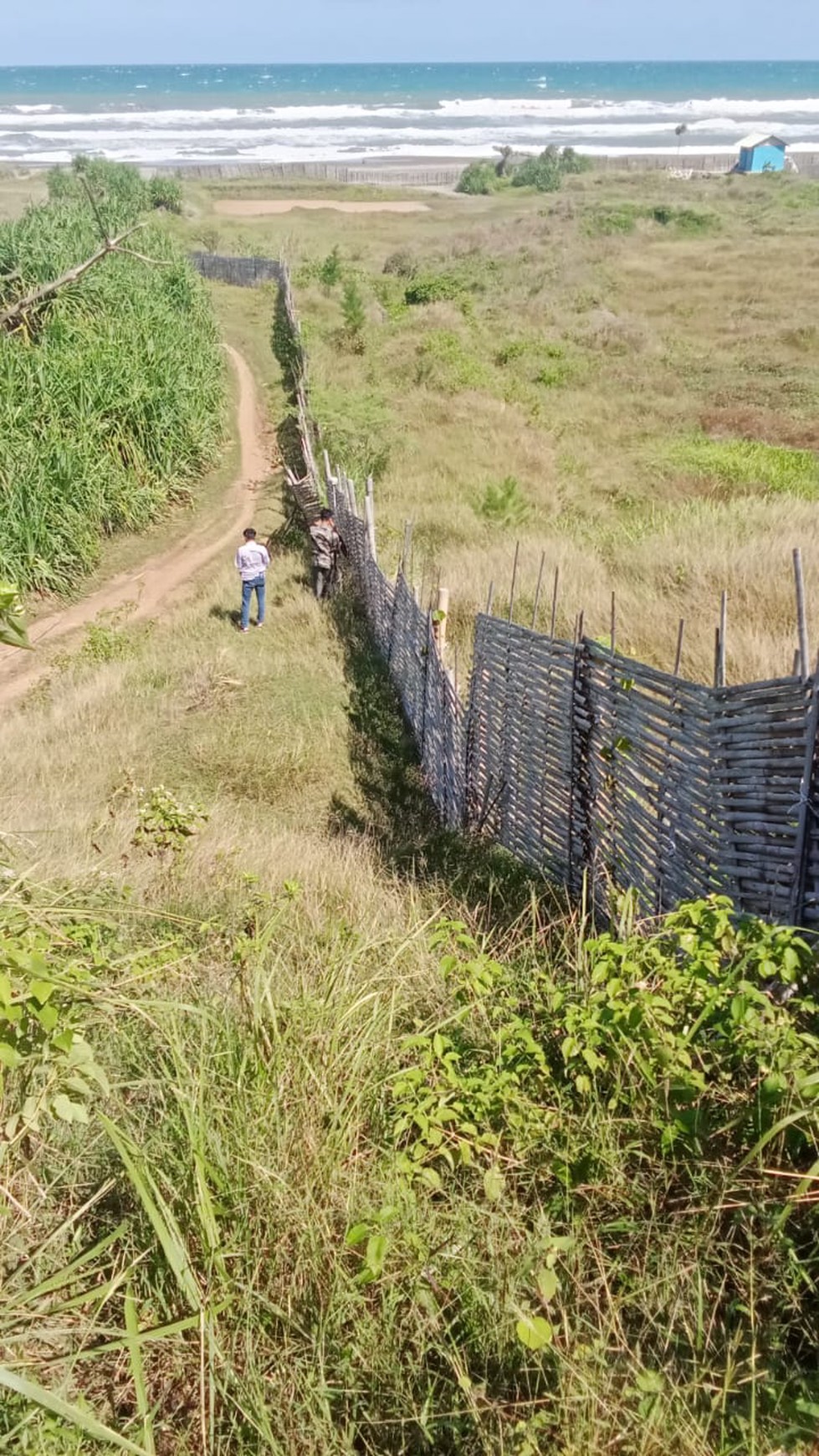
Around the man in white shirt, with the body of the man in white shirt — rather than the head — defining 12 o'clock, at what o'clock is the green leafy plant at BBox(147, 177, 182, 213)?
The green leafy plant is roughly at 12 o'clock from the man in white shirt.

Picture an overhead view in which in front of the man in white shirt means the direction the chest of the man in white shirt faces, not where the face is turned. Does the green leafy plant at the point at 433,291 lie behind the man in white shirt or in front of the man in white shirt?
in front

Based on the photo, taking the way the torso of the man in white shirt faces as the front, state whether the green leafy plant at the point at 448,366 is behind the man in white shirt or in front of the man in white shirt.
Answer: in front

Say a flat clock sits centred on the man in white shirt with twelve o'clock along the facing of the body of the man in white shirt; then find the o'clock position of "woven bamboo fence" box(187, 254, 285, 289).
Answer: The woven bamboo fence is roughly at 12 o'clock from the man in white shirt.

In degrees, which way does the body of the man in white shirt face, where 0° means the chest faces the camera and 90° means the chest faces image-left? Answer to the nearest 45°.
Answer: approximately 180°

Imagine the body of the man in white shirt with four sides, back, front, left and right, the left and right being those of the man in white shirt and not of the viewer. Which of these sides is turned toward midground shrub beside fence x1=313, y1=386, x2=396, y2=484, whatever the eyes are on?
front

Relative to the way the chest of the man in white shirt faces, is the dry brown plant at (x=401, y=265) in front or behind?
in front

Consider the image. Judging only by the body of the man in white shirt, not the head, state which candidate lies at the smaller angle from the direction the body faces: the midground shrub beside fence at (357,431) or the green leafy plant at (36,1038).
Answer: the midground shrub beside fence

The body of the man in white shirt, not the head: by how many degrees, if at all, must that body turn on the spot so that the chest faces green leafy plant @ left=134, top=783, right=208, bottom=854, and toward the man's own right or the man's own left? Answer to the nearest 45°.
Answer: approximately 180°

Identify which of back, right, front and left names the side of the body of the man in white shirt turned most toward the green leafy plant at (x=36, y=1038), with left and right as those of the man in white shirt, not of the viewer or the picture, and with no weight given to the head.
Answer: back

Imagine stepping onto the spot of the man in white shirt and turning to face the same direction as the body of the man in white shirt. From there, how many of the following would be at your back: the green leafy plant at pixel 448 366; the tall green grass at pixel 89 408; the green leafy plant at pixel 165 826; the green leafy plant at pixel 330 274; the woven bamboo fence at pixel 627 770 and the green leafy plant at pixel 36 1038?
3

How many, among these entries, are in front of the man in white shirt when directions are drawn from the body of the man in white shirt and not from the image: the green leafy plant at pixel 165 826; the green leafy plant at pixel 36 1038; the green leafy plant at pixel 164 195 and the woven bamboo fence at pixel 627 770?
1
